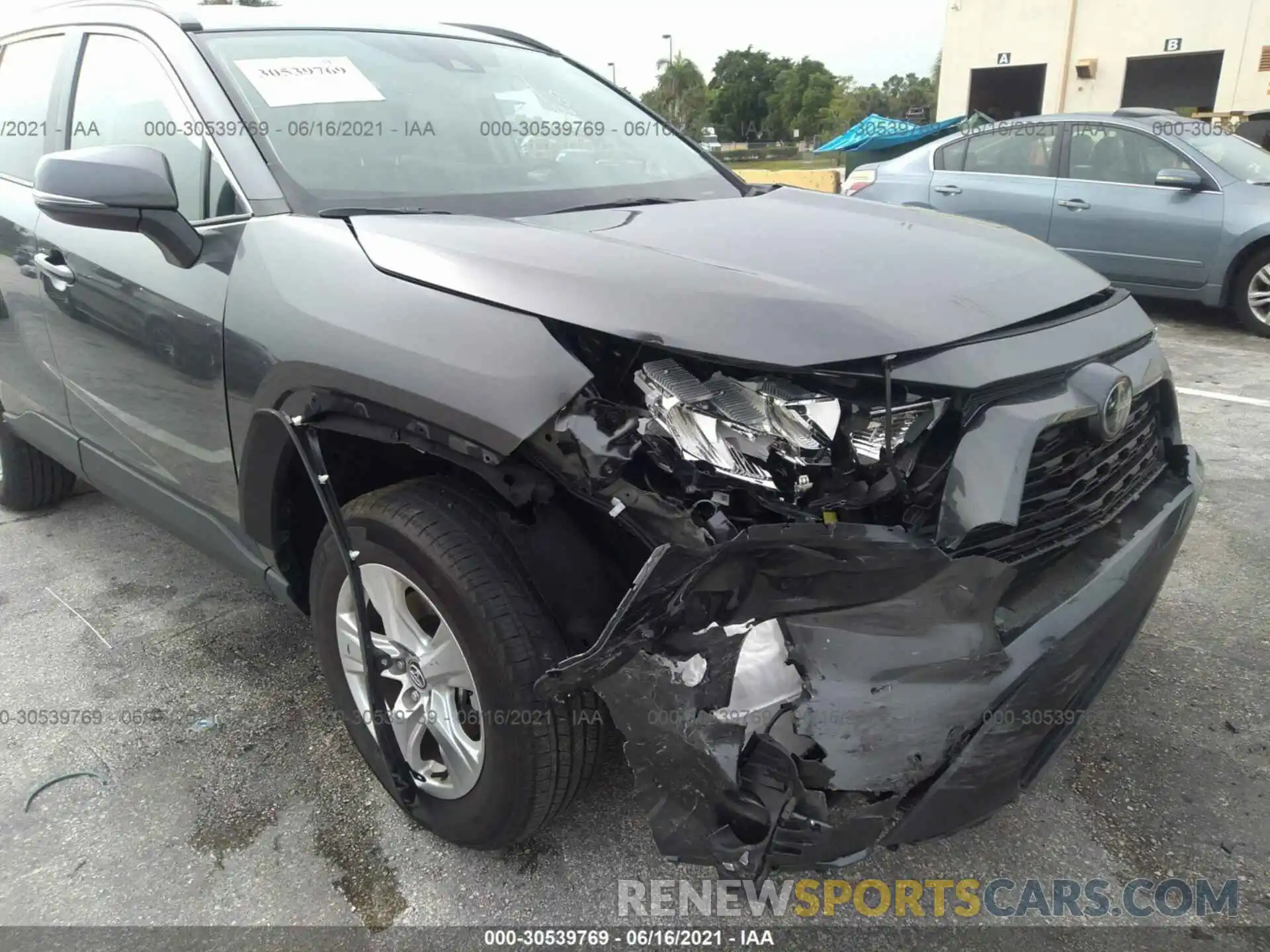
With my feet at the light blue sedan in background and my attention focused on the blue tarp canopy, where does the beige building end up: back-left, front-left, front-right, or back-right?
front-right

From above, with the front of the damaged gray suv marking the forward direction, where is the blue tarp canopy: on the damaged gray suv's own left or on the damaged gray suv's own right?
on the damaged gray suv's own left

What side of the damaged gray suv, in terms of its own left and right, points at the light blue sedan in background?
left

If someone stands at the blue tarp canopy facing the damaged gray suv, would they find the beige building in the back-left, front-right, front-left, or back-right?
back-left

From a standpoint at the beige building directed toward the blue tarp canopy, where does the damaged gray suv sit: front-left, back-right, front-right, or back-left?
front-left

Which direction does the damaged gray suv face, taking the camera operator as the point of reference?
facing the viewer and to the right of the viewer
